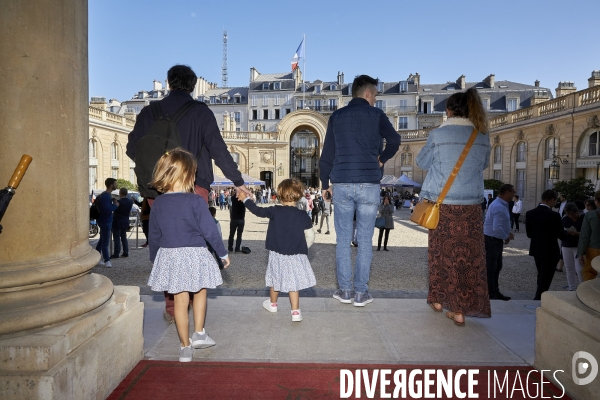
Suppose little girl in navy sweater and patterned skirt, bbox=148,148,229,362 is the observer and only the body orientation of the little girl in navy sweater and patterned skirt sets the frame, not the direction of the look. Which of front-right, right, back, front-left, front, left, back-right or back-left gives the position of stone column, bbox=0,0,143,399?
back-left

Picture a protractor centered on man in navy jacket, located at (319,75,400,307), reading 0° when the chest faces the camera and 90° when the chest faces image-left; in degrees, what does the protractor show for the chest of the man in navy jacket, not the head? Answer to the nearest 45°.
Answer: approximately 180°

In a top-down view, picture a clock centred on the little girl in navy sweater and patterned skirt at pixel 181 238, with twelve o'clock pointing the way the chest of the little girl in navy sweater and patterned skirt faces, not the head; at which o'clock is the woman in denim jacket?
The woman in denim jacket is roughly at 3 o'clock from the little girl in navy sweater and patterned skirt.

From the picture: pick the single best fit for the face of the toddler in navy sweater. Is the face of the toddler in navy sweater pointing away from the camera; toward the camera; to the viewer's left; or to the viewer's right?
away from the camera

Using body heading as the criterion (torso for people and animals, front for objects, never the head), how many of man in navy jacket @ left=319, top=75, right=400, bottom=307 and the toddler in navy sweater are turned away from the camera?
2

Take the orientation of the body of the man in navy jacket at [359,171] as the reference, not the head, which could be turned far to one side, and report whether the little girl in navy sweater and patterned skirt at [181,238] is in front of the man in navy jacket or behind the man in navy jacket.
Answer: behind

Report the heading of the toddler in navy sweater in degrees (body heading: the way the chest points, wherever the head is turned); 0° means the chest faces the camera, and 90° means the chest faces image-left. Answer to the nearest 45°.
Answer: approximately 180°

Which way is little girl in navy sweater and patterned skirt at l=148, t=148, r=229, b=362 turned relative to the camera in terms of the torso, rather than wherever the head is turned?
away from the camera
